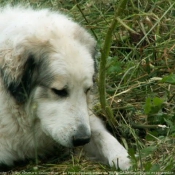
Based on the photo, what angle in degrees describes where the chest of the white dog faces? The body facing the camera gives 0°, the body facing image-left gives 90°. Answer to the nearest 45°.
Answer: approximately 315°

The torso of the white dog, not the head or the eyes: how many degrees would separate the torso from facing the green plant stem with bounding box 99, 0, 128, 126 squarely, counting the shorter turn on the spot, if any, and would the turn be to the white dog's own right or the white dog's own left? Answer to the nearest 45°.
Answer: approximately 45° to the white dog's own left

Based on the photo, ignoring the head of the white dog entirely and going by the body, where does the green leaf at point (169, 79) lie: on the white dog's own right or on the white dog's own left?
on the white dog's own left

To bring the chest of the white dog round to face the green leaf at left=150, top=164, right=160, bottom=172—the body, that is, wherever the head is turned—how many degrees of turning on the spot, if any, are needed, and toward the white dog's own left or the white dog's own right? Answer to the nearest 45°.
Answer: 0° — it already faces it
